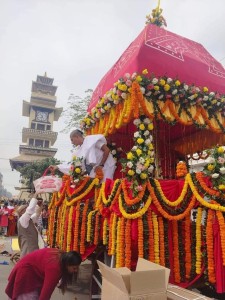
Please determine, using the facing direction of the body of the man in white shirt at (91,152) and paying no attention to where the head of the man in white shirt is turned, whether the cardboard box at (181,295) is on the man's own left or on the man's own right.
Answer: on the man's own left

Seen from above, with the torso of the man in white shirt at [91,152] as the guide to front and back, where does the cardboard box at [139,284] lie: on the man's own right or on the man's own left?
on the man's own left

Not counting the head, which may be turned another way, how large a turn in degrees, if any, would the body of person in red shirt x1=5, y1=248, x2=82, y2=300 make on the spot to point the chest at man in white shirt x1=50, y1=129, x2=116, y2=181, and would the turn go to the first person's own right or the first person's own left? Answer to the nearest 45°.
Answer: approximately 90° to the first person's own left

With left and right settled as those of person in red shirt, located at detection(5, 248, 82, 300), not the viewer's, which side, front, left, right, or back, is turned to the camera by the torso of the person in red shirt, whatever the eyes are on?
right

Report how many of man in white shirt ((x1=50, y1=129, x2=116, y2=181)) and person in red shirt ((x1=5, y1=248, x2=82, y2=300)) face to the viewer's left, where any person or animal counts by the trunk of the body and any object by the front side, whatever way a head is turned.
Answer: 1

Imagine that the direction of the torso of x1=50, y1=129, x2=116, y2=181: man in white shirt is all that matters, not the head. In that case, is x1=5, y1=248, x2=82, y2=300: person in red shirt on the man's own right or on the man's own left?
on the man's own left

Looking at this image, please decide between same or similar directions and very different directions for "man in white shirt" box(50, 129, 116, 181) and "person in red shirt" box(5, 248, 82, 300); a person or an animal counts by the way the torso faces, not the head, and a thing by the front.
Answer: very different directions

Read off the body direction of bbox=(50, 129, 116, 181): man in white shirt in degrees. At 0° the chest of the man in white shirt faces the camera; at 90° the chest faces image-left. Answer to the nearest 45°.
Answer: approximately 90°
